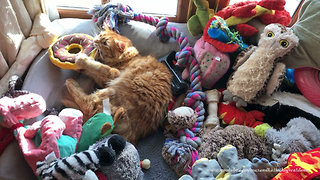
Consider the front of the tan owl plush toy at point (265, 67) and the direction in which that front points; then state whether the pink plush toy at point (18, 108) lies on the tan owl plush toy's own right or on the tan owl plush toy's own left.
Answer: on the tan owl plush toy's own right

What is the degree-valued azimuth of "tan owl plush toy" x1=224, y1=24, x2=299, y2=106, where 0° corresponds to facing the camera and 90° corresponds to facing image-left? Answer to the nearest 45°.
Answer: approximately 0°

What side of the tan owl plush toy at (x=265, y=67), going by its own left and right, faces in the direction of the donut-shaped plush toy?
right

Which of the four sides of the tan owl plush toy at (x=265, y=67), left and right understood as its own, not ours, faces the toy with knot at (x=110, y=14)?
right

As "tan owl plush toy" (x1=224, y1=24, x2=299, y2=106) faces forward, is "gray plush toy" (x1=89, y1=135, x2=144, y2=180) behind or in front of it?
in front
